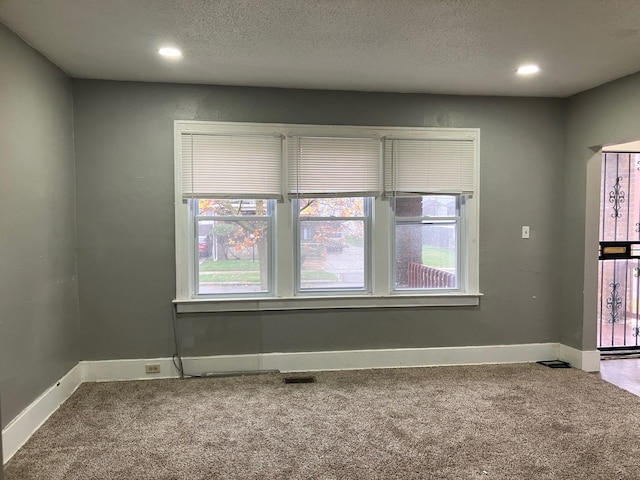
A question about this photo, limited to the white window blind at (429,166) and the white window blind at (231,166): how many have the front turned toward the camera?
2

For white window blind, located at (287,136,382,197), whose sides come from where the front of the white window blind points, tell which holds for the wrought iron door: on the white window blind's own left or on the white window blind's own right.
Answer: on the white window blind's own left

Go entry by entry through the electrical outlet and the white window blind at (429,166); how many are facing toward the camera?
2

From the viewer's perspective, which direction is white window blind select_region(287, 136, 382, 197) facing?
toward the camera

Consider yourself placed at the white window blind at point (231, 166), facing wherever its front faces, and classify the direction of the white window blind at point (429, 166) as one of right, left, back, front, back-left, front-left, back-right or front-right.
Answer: left

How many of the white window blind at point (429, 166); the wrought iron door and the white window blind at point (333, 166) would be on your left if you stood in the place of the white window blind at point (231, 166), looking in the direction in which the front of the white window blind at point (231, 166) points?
3

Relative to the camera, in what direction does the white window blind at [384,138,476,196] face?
facing the viewer

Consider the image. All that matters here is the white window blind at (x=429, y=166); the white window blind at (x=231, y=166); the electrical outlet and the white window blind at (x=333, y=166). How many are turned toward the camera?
4

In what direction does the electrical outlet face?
toward the camera

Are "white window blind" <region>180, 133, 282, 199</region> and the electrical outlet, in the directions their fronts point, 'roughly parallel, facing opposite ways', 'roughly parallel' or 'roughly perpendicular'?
roughly parallel

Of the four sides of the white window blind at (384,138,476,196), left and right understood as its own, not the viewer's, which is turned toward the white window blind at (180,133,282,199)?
right
